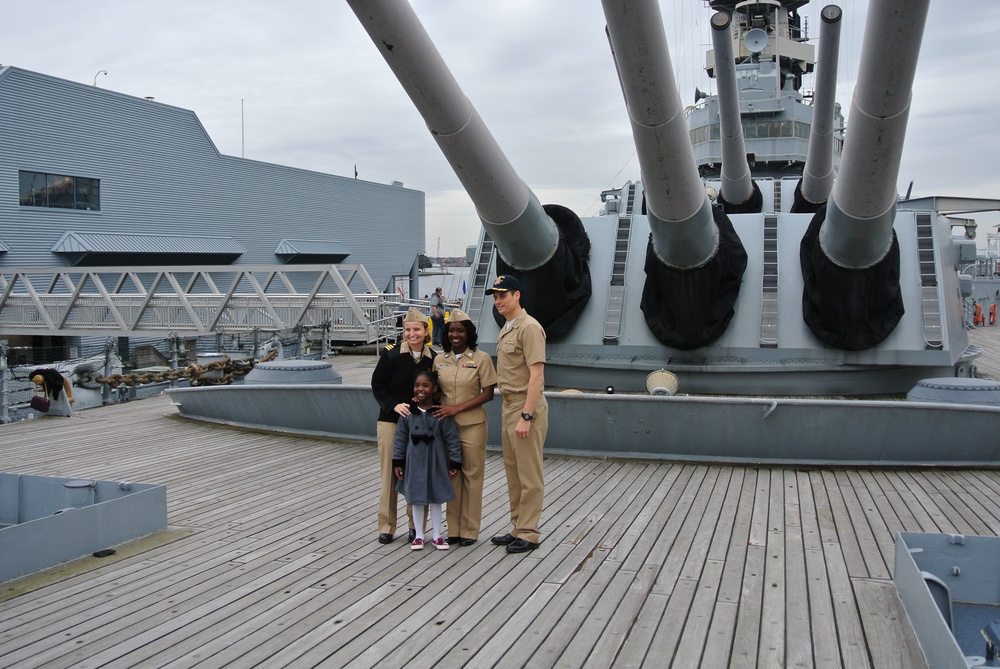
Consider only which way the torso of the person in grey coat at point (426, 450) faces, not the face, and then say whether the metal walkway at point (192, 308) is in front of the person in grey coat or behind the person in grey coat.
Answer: behind

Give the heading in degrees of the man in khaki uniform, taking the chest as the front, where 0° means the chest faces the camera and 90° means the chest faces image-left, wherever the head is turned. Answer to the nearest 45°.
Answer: approximately 45°

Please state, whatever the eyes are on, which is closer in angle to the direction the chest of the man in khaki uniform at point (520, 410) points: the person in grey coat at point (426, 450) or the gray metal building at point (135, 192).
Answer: the person in grey coat

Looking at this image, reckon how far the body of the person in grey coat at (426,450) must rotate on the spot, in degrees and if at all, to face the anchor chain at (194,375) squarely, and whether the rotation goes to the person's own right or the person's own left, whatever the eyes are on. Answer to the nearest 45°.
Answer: approximately 135° to the person's own right

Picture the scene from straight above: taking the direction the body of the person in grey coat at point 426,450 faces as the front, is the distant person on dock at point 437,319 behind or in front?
behind
